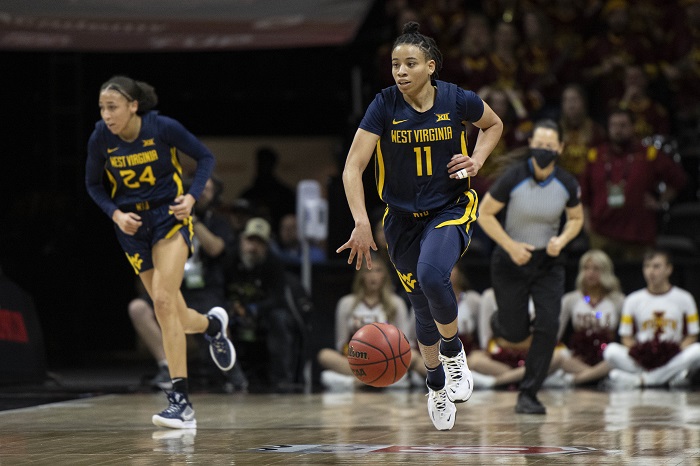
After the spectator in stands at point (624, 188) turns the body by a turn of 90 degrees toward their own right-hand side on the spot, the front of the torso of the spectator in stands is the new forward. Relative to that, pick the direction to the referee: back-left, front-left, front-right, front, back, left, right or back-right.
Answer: left

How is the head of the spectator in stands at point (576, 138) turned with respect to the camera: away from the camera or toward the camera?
toward the camera

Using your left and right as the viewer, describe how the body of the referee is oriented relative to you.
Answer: facing the viewer

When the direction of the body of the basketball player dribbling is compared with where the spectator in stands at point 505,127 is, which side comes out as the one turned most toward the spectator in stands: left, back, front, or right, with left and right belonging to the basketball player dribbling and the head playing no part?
back

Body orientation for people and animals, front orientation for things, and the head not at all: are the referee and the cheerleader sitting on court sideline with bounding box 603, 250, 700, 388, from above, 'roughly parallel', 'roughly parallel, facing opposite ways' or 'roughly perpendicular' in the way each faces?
roughly parallel

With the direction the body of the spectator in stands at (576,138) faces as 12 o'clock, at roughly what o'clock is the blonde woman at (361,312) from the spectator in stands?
The blonde woman is roughly at 2 o'clock from the spectator in stands.

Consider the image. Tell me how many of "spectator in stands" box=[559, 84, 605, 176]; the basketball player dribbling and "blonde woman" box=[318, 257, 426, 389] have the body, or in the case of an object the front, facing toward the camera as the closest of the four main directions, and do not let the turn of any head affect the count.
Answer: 3

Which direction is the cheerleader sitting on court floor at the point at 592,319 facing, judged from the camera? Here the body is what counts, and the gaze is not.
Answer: toward the camera

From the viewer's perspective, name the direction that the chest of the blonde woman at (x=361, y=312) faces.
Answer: toward the camera

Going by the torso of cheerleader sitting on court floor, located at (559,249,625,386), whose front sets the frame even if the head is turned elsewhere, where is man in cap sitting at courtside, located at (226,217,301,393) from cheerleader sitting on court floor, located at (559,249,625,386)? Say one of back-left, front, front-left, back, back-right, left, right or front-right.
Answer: right

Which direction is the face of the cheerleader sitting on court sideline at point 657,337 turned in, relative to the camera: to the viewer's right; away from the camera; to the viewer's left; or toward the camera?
toward the camera
